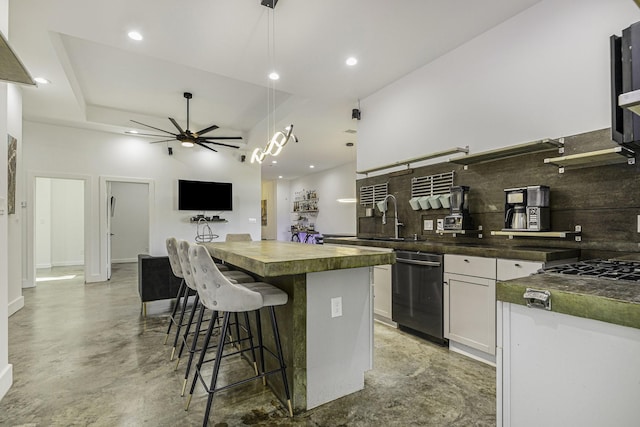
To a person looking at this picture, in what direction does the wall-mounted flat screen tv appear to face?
facing the viewer

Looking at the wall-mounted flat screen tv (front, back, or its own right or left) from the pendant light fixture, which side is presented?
front

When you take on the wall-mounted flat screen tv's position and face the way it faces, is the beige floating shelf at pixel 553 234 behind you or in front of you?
in front

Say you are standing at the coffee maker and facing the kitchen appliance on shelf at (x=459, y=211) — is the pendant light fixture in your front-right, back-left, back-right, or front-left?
front-left

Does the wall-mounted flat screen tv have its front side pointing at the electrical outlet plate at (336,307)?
yes

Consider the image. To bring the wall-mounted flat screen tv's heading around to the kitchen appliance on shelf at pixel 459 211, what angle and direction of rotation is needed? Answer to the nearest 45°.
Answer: approximately 45° to its left

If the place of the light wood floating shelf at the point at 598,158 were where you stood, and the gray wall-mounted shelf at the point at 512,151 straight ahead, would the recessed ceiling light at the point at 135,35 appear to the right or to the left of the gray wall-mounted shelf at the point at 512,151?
left

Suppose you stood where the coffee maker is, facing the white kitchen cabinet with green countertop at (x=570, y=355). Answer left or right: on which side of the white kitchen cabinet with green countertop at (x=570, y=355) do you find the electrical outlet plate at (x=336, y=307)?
right

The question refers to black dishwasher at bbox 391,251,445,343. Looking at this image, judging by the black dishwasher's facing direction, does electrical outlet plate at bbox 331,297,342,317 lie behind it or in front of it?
in front

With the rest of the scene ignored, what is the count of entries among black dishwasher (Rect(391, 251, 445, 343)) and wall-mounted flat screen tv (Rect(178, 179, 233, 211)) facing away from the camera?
0

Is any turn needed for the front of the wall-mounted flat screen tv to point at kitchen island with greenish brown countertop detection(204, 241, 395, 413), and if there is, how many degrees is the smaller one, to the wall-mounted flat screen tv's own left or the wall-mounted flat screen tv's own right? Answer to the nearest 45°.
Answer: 0° — it already faces it

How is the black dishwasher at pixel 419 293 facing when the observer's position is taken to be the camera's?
facing the viewer and to the left of the viewer
